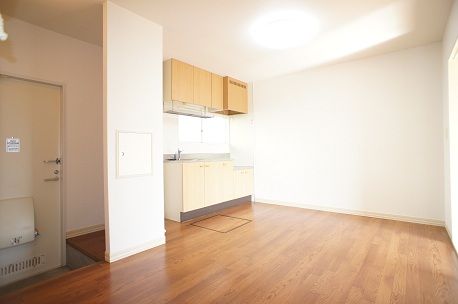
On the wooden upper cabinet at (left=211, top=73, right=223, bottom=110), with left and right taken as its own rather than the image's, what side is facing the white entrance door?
right

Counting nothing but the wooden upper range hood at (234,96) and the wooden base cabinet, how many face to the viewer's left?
0

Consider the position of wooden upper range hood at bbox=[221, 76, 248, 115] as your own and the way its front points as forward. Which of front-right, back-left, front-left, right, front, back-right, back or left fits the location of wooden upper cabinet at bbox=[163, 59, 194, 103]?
right

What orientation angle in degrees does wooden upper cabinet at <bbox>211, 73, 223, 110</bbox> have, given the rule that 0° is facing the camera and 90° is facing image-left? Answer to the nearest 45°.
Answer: approximately 315°

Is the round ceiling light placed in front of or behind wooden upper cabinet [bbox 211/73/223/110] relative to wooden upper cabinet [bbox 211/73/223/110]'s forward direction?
in front

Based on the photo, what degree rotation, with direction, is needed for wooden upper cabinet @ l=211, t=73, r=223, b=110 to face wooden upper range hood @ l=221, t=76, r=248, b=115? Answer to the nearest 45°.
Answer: approximately 90° to its left

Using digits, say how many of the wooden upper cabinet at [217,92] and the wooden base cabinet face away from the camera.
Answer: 0

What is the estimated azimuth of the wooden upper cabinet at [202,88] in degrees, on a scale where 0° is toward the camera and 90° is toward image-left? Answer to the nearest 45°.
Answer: approximately 315°

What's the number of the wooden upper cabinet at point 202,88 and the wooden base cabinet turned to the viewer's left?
0
